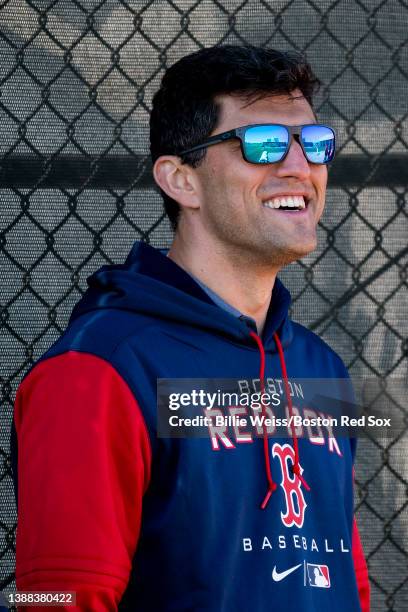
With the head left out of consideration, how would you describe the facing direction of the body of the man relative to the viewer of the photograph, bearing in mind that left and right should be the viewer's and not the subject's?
facing the viewer and to the right of the viewer

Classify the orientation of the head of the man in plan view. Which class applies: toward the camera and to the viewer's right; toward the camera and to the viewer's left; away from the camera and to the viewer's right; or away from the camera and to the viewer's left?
toward the camera and to the viewer's right
